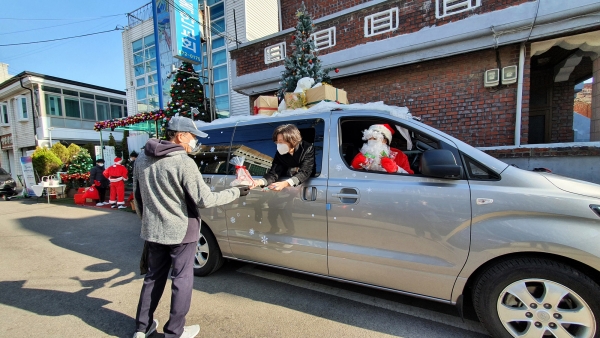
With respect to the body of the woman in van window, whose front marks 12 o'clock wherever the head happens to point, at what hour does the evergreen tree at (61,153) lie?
The evergreen tree is roughly at 3 o'clock from the woman in van window.

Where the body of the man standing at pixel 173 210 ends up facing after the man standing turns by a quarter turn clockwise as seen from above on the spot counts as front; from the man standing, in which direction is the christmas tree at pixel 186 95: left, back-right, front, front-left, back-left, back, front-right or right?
back-left

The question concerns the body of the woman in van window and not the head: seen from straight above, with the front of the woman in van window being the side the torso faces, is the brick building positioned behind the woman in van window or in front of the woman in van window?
behind

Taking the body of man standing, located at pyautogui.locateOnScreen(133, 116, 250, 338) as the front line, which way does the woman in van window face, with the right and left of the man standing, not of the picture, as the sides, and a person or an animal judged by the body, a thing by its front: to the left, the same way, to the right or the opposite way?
the opposite way

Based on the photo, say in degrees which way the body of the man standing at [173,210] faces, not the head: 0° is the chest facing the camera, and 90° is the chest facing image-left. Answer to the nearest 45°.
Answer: approximately 225°

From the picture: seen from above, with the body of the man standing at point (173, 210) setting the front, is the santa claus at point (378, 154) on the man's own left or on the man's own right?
on the man's own right

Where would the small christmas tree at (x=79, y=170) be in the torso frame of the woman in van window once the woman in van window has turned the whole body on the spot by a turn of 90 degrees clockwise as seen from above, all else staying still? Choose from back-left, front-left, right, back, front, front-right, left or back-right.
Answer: front

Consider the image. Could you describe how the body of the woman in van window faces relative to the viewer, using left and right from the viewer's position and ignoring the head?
facing the viewer and to the left of the viewer

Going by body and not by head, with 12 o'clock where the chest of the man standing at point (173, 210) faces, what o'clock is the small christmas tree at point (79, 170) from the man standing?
The small christmas tree is roughly at 10 o'clock from the man standing.

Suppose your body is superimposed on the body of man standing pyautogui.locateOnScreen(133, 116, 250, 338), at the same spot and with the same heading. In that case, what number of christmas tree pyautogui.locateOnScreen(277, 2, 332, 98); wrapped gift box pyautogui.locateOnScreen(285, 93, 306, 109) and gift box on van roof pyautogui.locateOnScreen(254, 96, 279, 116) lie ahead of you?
3

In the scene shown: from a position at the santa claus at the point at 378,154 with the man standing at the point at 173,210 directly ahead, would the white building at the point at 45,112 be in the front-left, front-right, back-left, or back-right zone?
front-right

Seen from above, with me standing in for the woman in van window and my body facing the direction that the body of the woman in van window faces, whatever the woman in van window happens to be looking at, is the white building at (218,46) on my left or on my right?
on my right

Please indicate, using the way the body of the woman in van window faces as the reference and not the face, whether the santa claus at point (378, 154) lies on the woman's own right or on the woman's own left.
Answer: on the woman's own left

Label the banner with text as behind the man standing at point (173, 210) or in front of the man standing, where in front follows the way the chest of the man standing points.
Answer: in front

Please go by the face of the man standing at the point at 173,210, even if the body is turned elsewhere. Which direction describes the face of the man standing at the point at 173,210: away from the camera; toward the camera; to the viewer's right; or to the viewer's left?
to the viewer's right

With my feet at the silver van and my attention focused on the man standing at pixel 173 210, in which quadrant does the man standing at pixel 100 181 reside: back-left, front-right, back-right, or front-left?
front-right

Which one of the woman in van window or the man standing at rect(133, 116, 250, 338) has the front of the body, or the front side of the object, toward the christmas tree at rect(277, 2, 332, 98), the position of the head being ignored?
the man standing
